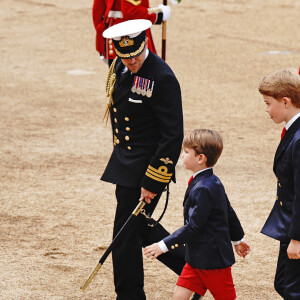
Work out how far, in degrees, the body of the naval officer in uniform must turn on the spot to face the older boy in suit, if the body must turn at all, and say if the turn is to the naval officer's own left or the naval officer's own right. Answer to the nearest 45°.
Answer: approximately 90° to the naval officer's own left

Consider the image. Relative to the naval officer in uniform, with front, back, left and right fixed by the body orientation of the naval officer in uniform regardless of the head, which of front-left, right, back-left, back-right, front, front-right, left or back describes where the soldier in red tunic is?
back-right

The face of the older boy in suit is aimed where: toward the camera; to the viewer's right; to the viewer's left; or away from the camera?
to the viewer's left

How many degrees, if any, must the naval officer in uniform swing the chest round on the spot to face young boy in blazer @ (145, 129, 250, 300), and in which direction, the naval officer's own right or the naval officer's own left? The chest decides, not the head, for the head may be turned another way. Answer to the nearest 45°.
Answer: approximately 90° to the naval officer's own left

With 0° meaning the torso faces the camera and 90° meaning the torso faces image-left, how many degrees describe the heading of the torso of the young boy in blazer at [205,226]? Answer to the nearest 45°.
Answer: approximately 90°
